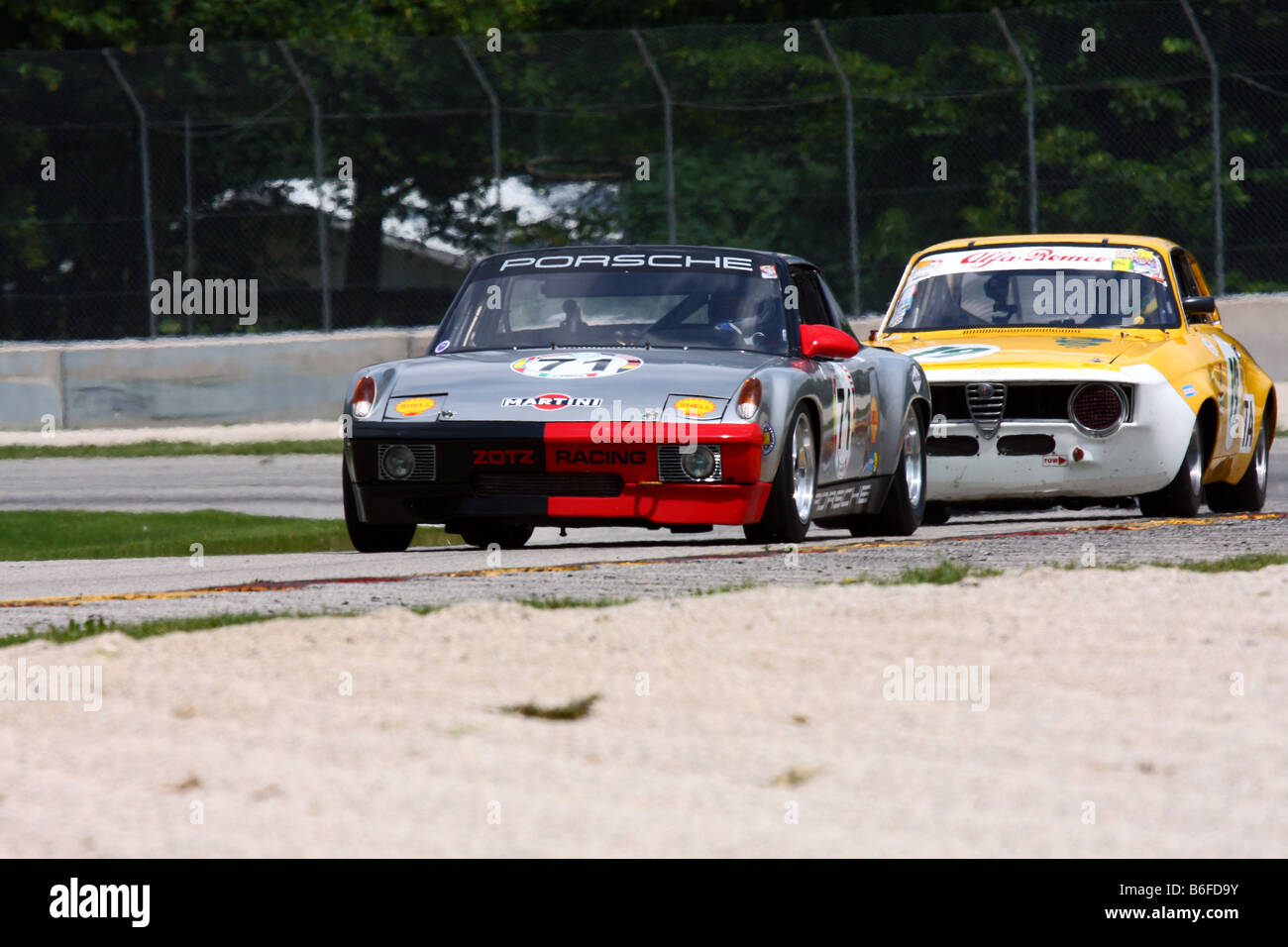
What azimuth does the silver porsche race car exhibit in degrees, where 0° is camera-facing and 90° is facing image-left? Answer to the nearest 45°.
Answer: approximately 0°

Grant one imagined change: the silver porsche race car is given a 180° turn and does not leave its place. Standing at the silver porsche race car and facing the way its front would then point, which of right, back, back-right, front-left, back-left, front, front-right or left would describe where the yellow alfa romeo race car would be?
front-right

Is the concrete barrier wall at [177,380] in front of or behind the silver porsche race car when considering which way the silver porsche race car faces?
behind
